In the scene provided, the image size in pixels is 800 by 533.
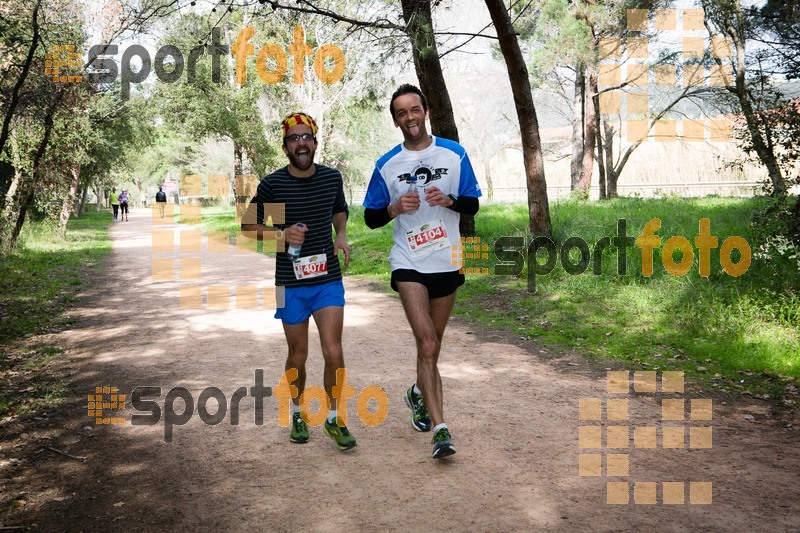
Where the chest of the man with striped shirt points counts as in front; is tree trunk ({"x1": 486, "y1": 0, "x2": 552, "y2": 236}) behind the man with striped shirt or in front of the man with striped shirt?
behind

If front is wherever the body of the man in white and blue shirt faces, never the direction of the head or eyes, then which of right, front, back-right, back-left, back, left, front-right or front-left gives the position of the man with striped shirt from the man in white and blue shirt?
right

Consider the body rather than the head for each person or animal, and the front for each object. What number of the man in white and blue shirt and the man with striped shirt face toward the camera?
2

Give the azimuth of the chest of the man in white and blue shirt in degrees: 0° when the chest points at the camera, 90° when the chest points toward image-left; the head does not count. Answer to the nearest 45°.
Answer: approximately 0°

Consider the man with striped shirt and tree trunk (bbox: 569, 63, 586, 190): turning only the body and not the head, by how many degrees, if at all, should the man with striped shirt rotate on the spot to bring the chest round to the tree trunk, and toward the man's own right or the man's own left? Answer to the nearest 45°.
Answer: approximately 135° to the man's own left

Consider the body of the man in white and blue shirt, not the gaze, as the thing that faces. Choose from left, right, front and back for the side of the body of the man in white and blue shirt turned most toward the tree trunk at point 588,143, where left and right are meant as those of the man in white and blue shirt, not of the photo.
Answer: back

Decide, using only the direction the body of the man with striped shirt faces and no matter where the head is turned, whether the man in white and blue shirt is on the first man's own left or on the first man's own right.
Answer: on the first man's own left

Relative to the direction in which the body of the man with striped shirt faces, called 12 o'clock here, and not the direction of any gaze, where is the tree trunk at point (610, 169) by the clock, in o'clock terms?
The tree trunk is roughly at 7 o'clock from the man with striped shirt.

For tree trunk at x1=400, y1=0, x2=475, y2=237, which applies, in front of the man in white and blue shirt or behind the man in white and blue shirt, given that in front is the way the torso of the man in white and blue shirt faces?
behind

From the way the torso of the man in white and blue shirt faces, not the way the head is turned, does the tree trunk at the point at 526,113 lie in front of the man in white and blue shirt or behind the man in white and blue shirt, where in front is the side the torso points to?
behind
